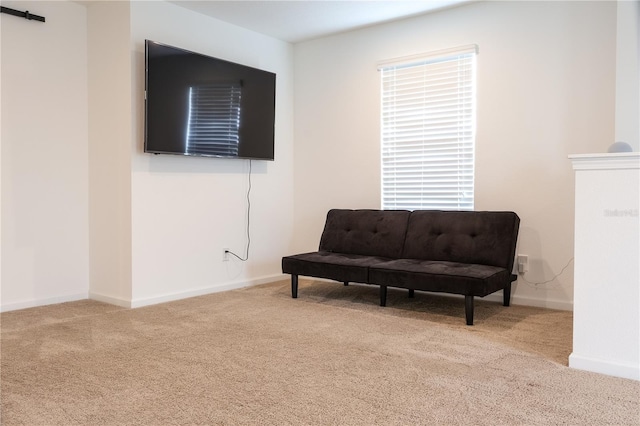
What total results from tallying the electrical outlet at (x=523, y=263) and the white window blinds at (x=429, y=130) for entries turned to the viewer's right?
0

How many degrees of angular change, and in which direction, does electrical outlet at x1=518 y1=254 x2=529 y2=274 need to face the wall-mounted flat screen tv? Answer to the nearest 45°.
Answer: approximately 90° to its right

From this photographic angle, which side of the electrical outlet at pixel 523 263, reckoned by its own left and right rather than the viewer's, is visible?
front

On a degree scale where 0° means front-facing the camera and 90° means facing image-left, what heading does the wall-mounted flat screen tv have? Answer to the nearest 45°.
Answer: approximately 315°

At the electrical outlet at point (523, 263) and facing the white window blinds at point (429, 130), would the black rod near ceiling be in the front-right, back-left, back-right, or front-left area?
front-left

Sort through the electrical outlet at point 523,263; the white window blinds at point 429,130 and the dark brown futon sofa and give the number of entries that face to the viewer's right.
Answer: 0

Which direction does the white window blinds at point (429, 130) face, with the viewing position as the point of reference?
facing the viewer and to the left of the viewer

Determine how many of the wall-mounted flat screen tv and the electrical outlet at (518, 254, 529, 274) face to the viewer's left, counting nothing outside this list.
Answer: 0

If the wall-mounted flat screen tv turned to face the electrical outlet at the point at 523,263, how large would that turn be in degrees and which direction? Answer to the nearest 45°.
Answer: approximately 45° to its left

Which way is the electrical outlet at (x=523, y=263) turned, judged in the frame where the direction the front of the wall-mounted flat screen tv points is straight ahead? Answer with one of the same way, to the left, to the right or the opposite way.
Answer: to the right

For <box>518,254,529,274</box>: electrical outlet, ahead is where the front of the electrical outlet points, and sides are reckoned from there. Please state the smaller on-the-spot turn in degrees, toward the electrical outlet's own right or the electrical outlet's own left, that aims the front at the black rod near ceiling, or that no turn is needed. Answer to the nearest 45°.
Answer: approximately 90° to the electrical outlet's own right

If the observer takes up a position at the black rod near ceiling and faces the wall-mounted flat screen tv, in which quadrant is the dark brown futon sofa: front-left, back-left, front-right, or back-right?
front-right

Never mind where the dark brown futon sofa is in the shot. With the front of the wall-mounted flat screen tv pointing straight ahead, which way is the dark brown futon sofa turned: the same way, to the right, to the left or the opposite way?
to the right
